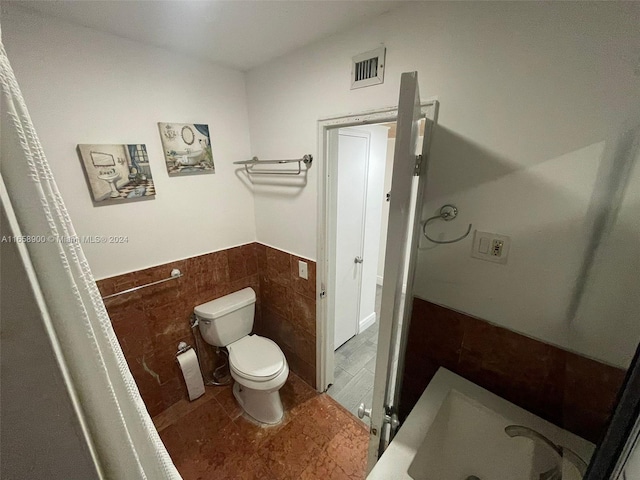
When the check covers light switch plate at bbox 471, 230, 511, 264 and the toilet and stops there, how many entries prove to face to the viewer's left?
0

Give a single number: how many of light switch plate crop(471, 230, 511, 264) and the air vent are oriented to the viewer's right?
0

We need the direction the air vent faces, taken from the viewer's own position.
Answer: facing the viewer and to the left of the viewer

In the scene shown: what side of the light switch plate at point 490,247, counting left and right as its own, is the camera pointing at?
front

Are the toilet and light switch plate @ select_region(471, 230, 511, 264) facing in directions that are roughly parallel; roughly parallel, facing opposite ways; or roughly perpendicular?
roughly perpendicular

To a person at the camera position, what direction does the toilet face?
facing the viewer and to the right of the viewer
